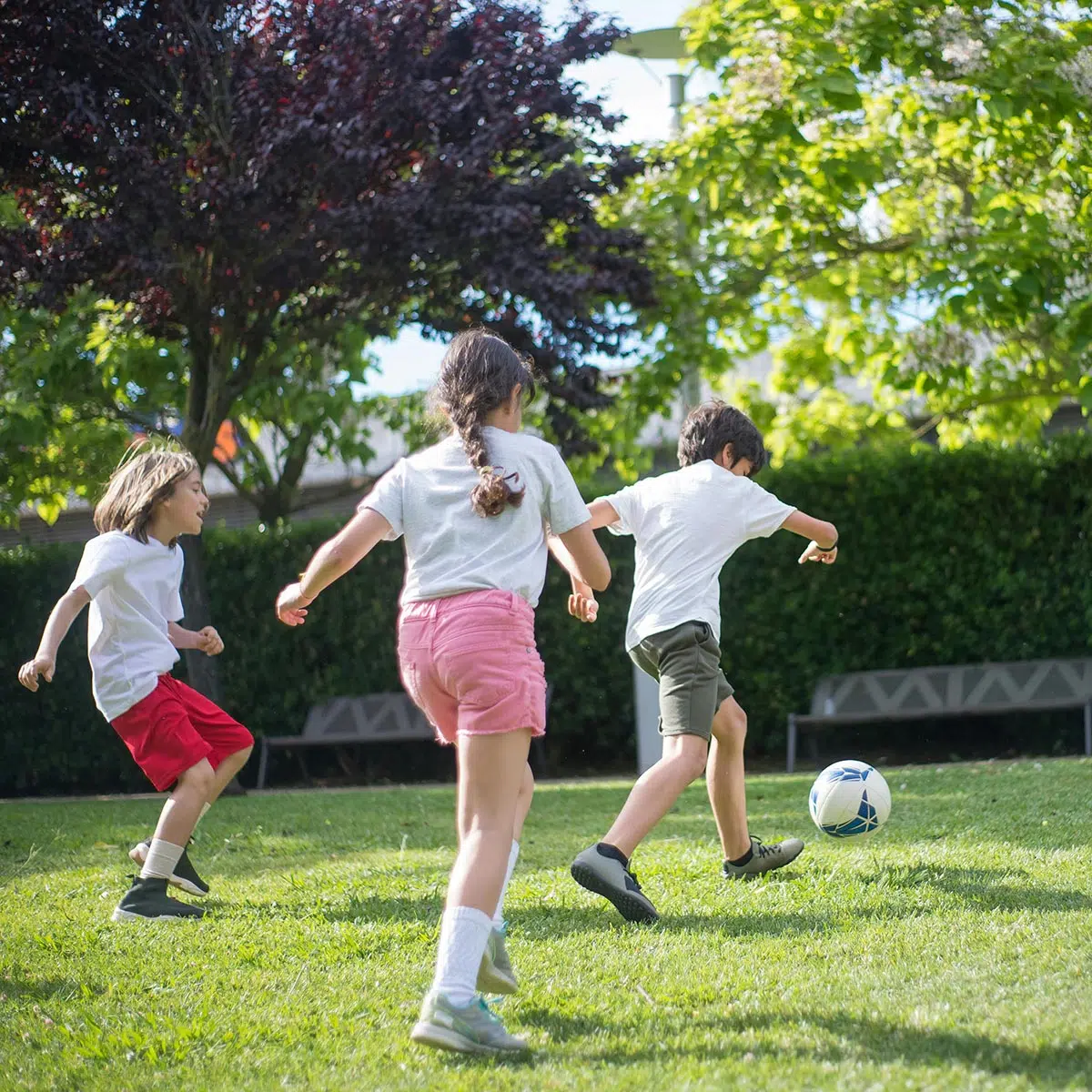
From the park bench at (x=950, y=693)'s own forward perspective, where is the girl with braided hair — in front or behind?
in front

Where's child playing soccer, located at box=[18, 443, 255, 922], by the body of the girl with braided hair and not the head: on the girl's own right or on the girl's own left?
on the girl's own left

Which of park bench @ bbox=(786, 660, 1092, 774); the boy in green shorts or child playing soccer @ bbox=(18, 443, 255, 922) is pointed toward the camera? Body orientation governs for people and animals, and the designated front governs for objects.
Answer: the park bench

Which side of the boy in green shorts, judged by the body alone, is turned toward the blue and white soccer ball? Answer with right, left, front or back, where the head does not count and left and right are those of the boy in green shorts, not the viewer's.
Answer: front

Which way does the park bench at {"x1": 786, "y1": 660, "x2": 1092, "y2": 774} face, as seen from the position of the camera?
facing the viewer

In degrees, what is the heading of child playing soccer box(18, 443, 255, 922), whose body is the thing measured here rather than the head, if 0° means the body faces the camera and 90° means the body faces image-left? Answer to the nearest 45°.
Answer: approximately 270°

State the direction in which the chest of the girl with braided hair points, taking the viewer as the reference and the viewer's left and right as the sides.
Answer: facing away from the viewer and to the right of the viewer

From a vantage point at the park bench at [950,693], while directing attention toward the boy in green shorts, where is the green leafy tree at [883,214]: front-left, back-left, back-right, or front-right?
back-right

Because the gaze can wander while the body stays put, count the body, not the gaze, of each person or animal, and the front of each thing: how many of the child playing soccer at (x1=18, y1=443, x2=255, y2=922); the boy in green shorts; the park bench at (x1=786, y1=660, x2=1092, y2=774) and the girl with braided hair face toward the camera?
1

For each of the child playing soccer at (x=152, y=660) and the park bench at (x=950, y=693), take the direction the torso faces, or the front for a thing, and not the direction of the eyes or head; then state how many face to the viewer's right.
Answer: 1

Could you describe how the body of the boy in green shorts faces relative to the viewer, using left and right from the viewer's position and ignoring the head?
facing away from the viewer and to the right of the viewer

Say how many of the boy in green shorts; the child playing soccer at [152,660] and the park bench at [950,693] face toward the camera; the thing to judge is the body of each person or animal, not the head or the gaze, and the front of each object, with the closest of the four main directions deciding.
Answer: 1
